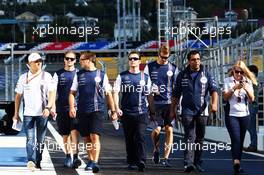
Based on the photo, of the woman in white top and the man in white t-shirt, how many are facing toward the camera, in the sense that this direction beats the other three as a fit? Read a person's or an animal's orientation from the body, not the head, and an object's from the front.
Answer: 2

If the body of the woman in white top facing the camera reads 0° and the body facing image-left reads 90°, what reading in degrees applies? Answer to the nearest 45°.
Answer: approximately 0°

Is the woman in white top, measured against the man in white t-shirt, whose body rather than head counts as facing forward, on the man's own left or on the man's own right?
on the man's own left

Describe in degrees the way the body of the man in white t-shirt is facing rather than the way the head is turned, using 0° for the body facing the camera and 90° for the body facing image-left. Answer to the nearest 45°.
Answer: approximately 0°

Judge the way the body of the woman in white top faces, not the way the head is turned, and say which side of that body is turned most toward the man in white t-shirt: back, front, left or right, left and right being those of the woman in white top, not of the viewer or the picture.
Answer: right
